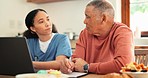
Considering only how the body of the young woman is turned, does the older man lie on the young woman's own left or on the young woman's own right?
on the young woman's own left

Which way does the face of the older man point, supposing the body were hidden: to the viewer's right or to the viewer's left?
to the viewer's left

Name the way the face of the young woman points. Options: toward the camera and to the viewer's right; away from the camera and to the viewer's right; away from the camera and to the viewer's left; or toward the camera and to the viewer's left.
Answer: toward the camera and to the viewer's right

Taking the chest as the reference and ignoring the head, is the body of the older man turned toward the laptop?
yes

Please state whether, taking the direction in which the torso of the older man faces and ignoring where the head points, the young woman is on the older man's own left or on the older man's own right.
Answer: on the older man's own right

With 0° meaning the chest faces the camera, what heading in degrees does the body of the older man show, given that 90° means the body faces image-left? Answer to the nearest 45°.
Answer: approximately 45°

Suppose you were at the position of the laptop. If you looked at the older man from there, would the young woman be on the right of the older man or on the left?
left

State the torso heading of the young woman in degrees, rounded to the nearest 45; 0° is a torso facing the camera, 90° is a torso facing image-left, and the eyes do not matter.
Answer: approximately 0°
